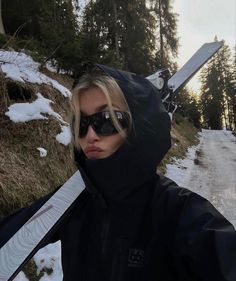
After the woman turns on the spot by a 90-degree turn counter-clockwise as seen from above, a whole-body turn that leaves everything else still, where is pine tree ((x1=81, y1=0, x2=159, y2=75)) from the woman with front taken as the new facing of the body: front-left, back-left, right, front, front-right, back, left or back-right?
back-left

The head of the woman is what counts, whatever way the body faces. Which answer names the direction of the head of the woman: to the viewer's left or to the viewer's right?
to the viewer's left

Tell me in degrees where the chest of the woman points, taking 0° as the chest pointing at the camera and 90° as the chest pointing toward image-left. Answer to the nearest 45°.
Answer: approximately 45°

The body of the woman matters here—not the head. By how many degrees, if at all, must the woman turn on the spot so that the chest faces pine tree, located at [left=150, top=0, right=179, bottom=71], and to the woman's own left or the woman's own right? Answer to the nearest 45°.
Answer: approximately 135° to the woman's own right
